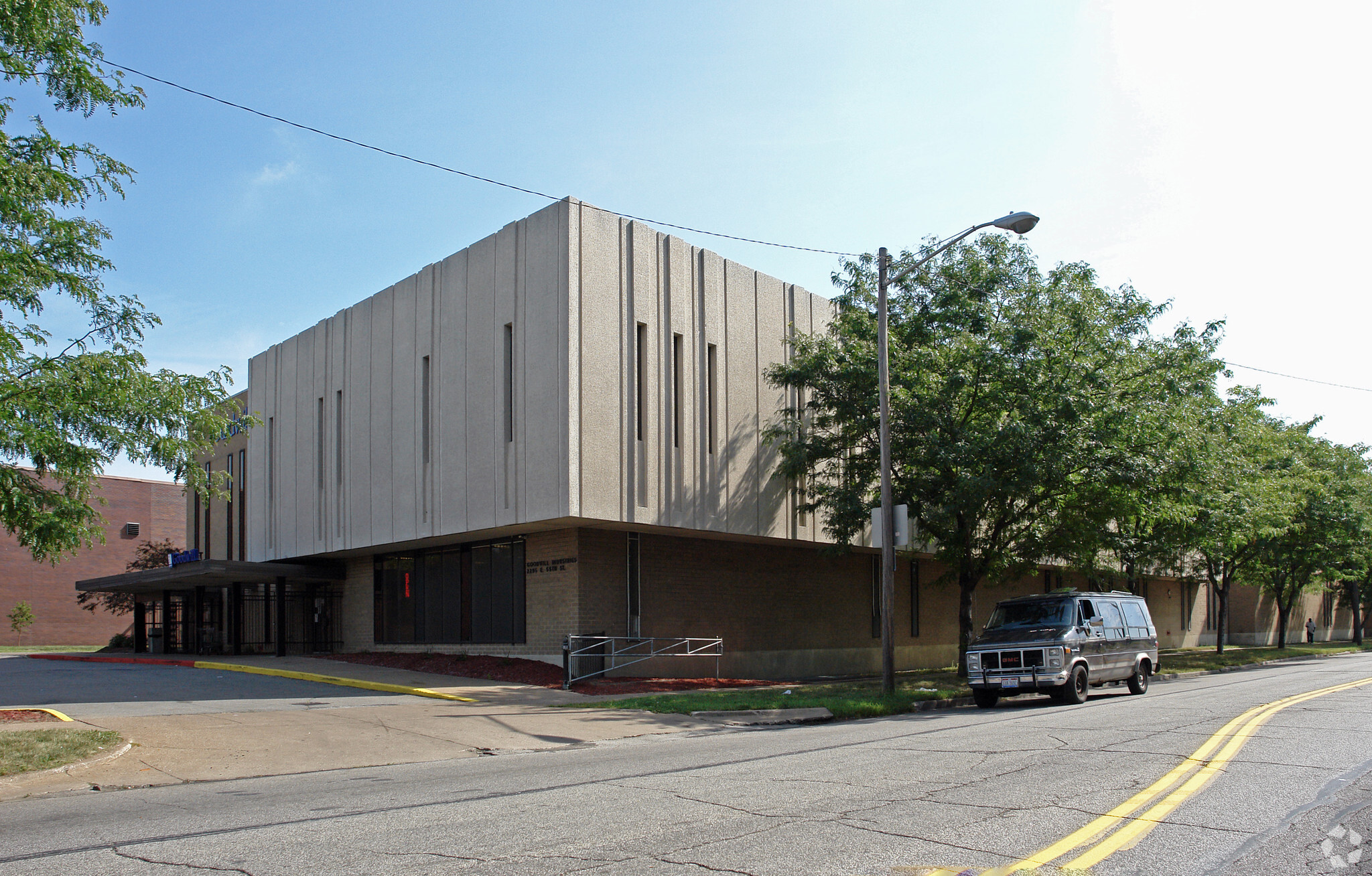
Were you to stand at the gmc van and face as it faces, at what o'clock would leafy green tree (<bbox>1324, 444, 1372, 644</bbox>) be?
The leafy green tree is roughly at 5 o'clock from the gmc van.

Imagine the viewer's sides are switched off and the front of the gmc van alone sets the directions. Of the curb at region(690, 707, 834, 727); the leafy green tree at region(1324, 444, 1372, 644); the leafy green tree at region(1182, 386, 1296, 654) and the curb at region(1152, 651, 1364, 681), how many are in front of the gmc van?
1

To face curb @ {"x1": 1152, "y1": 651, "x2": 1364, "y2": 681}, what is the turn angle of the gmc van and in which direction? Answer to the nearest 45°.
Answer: approximately 135° to its right

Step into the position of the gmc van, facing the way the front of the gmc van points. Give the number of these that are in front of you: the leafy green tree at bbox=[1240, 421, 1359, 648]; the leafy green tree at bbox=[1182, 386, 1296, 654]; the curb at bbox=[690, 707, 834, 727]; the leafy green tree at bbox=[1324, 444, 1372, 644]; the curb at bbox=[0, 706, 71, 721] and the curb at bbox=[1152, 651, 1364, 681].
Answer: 2

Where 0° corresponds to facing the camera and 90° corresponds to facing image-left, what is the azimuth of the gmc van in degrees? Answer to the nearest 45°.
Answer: approximately 45°

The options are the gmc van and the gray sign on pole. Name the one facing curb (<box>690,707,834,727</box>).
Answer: the gmc van
